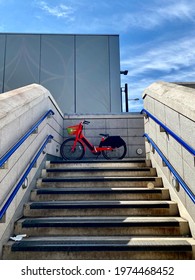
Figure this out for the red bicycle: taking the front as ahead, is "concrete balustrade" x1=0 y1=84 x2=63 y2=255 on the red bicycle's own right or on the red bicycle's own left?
on the red bicycle's own left

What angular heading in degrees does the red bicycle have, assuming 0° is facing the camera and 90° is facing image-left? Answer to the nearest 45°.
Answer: approximately 90°
